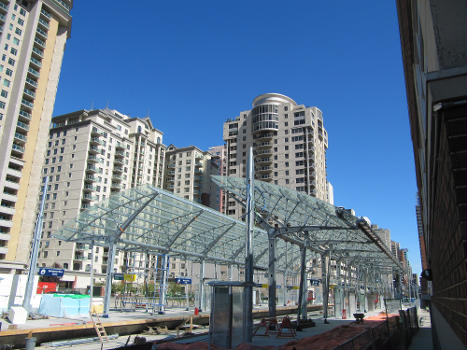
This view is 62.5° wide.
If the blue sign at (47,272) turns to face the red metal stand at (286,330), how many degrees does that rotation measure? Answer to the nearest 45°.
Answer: approximately 45° to its left

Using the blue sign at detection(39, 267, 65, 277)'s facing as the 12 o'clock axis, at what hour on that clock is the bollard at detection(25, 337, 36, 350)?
The bollard is roughly at 12 o'clock from the blue sign.

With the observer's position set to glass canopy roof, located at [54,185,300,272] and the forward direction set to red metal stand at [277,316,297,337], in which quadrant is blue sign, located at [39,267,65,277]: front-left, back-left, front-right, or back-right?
back-right

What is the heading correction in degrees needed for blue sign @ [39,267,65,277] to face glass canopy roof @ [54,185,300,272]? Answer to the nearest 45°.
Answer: approximately 45° to its left

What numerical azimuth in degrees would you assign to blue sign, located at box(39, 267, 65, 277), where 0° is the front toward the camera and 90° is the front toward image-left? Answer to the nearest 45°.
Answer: approximately 0°
